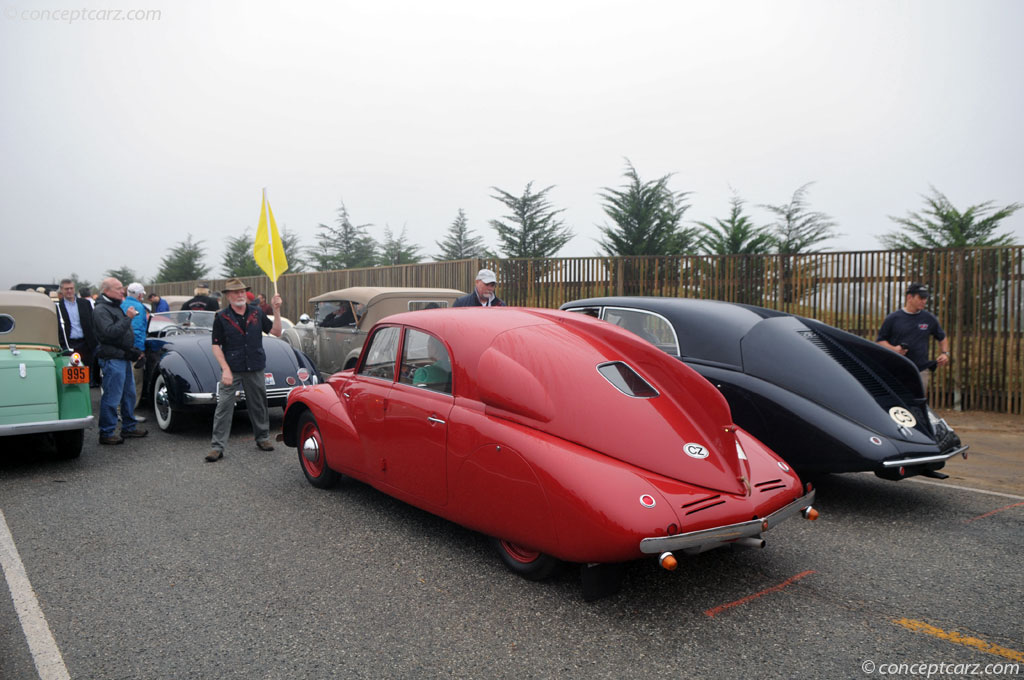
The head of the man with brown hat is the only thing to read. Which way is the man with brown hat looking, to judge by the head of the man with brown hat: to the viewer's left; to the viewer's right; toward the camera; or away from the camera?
toward the camera

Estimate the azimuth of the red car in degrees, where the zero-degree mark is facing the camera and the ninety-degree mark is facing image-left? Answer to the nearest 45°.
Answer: approximately 135°

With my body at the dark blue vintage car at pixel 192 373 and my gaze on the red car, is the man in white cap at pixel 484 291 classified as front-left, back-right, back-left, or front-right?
front-left

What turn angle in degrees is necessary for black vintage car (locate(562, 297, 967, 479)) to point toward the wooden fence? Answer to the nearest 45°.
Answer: approximately 45° to its right

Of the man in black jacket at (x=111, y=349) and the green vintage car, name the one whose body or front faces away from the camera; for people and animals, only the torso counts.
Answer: the green vintage car

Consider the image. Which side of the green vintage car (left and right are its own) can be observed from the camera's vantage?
back

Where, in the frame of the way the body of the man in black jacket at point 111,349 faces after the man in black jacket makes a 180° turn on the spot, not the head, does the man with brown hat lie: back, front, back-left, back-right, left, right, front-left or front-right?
back-left

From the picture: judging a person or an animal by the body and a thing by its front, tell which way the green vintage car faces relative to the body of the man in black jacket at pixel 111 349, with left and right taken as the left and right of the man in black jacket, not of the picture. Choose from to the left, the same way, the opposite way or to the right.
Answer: to the left

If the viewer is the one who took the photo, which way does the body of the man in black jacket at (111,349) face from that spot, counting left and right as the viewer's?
facing to the right of the viewer

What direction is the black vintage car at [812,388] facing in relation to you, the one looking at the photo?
facing away from the viewer and to the left of the viewer

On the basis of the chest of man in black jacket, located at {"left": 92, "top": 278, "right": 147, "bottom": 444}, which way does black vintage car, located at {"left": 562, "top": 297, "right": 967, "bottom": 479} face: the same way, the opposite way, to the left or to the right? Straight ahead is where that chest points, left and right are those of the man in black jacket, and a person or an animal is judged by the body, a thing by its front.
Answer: to the left

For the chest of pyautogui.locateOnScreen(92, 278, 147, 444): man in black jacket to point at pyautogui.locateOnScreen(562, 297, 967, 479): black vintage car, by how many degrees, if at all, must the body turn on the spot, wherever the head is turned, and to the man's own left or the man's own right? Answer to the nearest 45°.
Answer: approximately 45° to the man's own right

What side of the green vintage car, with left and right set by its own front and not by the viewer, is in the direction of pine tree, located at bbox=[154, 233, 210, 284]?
front
